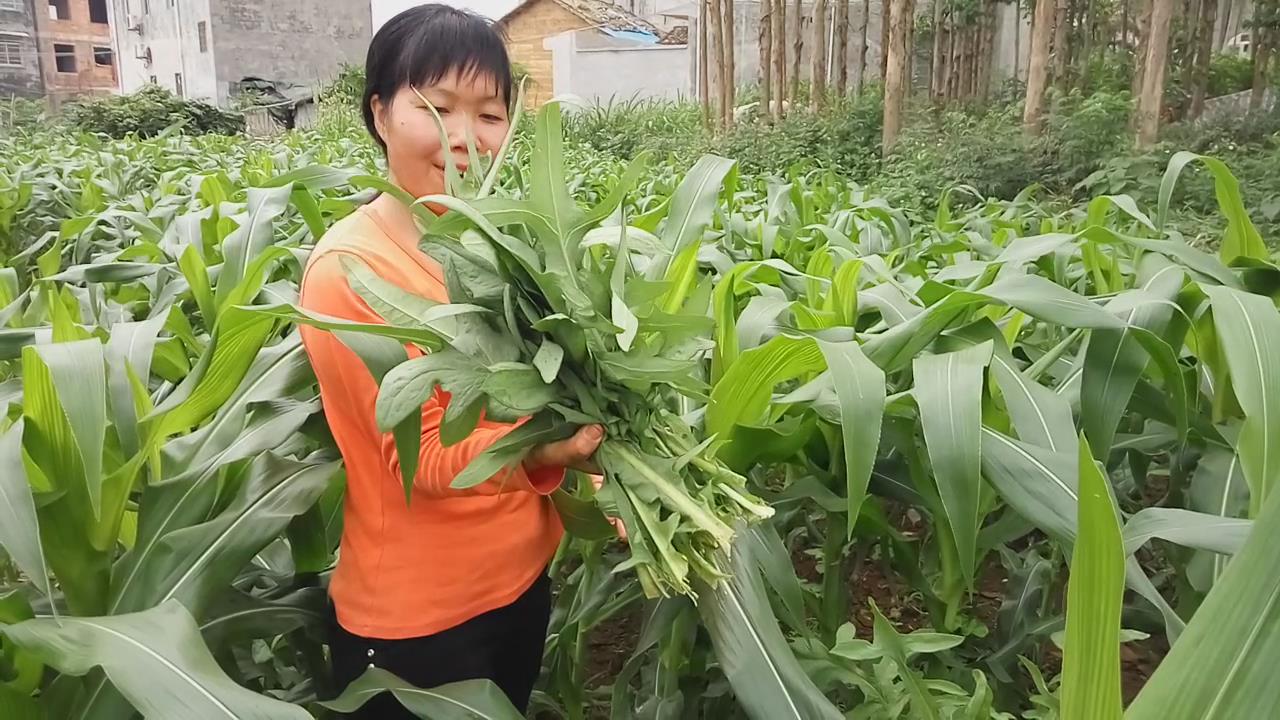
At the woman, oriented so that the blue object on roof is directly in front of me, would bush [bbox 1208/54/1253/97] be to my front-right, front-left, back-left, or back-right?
front-right

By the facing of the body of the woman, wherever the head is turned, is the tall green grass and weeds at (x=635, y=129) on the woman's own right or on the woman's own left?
on the woman's own left

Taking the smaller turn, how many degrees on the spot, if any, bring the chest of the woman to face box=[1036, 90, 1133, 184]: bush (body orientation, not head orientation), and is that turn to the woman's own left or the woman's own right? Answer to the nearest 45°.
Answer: approximately 90° to the woman's own left

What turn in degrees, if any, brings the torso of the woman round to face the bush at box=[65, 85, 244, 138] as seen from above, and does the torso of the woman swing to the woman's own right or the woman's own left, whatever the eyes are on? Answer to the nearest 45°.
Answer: approximately 135° to the woman's own left

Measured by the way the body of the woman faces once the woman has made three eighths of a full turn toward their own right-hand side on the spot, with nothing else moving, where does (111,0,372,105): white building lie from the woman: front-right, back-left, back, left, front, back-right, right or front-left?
right

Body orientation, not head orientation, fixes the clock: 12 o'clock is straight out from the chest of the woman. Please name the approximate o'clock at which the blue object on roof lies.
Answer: The blue object on roof is roughly at 8 o'clock from the woman.

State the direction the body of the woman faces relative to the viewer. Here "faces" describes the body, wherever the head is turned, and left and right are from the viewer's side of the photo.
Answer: facing the viewer and to the right of the viewer

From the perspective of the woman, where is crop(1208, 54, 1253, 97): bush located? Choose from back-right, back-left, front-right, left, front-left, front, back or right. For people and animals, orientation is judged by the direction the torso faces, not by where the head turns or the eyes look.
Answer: left

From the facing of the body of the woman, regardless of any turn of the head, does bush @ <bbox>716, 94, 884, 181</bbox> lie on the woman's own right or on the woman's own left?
on the woman's own left
